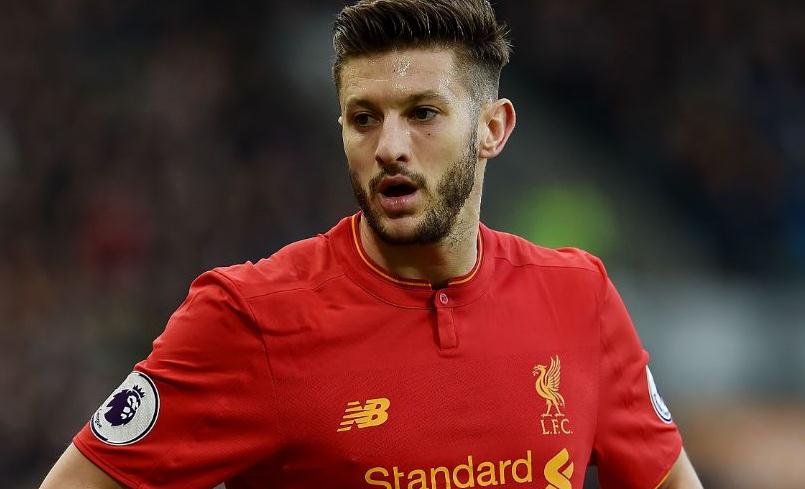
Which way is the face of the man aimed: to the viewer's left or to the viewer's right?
to the viewer's left

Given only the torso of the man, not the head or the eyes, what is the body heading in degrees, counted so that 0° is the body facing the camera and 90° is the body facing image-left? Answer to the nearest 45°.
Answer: approximately 0°
